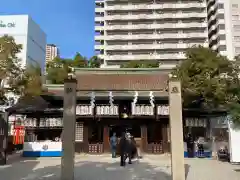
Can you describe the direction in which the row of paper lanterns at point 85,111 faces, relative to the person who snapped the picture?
facing the viewer

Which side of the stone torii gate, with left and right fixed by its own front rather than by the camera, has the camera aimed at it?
front
